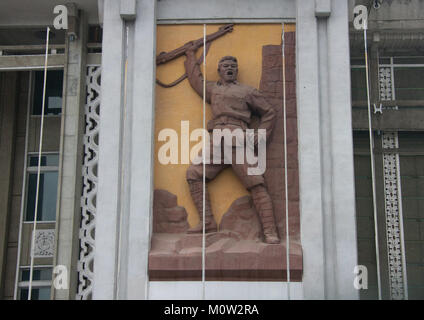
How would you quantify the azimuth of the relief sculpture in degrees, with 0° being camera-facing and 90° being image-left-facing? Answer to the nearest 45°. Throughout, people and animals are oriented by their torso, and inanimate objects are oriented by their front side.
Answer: approximately 0°

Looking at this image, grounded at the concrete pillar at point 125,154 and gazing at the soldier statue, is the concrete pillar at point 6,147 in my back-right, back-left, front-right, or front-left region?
back-left

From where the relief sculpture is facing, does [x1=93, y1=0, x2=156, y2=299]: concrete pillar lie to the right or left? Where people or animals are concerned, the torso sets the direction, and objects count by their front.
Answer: on its right

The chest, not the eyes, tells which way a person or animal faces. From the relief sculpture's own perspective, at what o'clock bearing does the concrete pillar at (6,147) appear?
The concrete pillar is roughly at 4 o'clock from the relief sculpture.

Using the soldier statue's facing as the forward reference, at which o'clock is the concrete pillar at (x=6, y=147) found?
The concrete pillar is roughly at 4 o'clock from the soldier statue.
